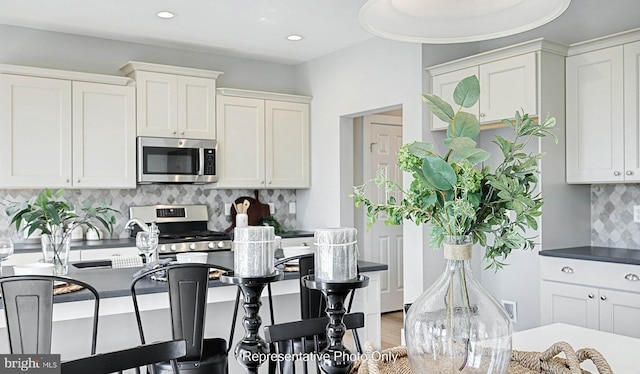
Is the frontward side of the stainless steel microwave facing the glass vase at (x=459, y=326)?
yes

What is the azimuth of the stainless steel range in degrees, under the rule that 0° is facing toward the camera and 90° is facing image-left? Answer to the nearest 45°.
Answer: approximately 0°

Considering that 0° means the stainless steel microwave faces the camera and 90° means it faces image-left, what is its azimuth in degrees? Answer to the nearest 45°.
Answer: approximately 0°

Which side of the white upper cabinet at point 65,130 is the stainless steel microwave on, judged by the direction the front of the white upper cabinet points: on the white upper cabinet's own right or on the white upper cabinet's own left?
on the white upper cabinet's own left

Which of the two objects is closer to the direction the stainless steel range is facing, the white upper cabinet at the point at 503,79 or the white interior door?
the white upper cabinet

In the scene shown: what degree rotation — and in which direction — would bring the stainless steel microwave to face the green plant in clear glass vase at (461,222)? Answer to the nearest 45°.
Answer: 0° — it already faces it

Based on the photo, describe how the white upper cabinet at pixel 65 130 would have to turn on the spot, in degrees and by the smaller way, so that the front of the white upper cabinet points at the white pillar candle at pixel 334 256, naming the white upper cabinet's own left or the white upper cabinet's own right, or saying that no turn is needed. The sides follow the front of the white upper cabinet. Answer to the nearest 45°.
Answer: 0° — it already faces it

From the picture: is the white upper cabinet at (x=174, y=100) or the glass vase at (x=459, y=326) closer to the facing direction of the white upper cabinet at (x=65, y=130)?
the glass vase

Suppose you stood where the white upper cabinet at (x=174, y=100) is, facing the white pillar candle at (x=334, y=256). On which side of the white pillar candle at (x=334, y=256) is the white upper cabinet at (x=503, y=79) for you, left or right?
left

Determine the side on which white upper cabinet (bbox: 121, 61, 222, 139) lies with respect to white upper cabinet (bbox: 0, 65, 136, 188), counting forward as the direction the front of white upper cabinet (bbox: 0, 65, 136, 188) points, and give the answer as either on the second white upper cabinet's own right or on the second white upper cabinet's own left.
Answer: on the second white upper cabinet's own left

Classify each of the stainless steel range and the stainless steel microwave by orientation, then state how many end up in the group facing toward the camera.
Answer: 2
